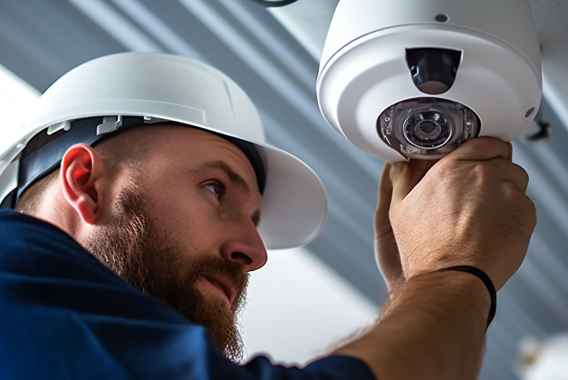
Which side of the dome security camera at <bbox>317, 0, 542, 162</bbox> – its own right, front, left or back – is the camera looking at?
front

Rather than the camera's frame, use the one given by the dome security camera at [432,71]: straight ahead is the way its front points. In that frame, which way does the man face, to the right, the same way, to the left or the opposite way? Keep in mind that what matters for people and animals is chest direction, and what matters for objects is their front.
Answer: to the left

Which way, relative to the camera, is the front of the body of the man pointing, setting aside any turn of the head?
to the viewer's right

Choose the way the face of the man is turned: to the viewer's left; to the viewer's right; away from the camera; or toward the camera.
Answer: to the viewer's right
